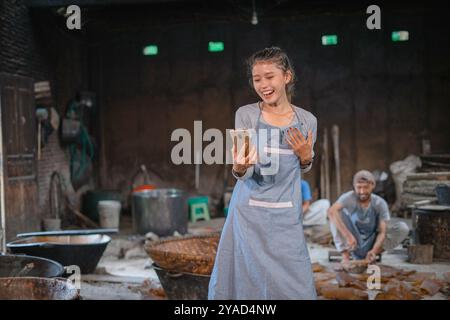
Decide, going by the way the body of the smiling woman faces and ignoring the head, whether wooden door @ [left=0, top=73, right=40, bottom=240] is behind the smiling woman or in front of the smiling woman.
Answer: behind

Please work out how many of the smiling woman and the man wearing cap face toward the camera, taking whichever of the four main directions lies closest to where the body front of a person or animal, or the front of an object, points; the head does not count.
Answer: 2

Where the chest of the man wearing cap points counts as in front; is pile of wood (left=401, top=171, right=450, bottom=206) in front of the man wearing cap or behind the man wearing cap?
behind

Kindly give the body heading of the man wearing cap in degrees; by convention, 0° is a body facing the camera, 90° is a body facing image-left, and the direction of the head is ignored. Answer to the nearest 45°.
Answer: approximately 0°

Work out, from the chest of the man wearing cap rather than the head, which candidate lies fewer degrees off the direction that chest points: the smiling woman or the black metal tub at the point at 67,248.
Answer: the smiling woman

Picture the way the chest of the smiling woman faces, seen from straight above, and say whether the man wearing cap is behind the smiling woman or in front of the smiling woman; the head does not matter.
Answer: behind

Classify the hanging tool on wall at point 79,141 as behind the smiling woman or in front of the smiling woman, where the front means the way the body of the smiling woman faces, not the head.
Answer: behind

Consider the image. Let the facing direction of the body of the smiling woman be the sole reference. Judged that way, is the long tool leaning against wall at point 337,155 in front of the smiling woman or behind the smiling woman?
behind

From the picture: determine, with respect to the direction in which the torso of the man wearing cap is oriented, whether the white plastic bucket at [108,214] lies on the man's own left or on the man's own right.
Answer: on the man's own right

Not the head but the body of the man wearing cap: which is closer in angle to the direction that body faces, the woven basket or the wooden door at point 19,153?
the woven basket

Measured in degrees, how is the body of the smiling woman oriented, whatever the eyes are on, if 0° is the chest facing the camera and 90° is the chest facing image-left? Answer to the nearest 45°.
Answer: approximately 0°
